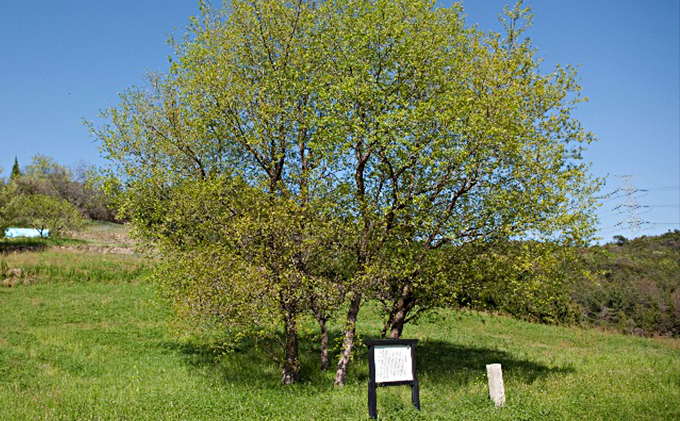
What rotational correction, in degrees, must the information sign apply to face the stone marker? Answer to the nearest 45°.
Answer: approximately 90° to its left

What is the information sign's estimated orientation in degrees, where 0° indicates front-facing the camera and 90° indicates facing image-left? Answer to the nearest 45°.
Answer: approximately 315°
